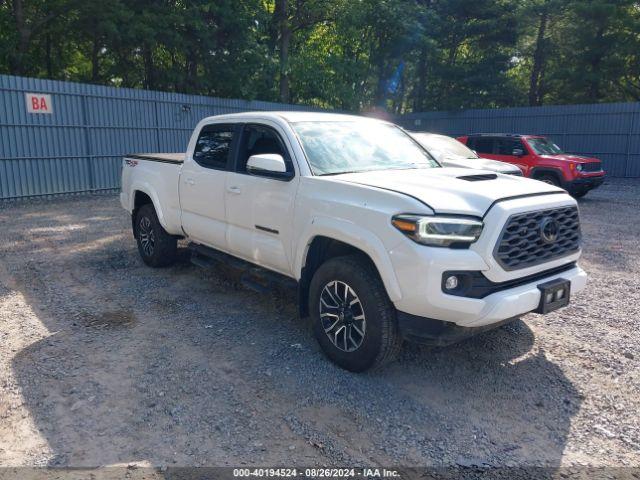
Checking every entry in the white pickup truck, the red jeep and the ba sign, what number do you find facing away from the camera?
0

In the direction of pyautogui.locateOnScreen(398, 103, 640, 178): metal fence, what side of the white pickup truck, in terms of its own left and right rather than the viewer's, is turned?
left

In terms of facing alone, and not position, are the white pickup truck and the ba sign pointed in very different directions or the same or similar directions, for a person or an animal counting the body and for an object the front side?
same or similar directions

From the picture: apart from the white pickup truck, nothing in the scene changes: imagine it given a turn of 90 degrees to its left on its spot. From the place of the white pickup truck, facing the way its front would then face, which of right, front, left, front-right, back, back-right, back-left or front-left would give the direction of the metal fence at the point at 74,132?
left

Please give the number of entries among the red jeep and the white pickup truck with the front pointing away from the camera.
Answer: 0

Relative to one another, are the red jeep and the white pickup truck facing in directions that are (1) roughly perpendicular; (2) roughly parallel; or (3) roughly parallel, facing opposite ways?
roughly parallel

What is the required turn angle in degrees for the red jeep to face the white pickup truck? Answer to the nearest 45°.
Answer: approximately 45° to its right

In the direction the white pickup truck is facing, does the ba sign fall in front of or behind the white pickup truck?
behind

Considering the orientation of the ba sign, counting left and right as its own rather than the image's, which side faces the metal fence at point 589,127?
left

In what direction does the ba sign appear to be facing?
toward the camera

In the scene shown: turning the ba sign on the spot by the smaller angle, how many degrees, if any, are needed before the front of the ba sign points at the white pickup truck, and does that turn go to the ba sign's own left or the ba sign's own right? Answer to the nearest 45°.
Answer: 0° — it already faces it

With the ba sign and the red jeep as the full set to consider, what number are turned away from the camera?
0

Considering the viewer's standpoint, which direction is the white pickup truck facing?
facing the viewer and to the right of the viewer
